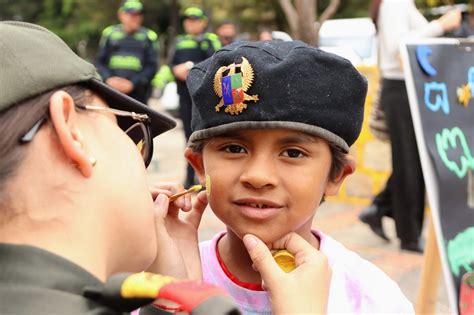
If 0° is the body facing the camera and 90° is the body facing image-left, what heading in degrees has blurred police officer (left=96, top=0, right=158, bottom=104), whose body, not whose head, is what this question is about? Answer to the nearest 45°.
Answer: approximately 0°

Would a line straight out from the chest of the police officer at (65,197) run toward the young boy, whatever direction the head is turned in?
yes

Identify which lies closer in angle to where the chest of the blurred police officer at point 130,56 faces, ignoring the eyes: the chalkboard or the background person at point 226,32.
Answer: the chalkboard

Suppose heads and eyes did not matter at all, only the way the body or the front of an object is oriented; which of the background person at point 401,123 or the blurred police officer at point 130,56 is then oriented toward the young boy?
the blurred police officer

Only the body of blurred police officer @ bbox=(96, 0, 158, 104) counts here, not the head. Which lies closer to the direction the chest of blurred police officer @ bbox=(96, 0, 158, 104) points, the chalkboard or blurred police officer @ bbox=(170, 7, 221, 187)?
the chalkboard

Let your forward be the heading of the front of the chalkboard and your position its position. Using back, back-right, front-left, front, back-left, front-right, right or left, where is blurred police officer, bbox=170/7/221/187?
back-right

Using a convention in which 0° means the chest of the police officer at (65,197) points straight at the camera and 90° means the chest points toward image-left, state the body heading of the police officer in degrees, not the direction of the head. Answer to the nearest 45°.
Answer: approximately 225°

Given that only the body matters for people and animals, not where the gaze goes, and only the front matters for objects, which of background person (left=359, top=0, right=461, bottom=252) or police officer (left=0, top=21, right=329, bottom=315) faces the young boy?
the police officer

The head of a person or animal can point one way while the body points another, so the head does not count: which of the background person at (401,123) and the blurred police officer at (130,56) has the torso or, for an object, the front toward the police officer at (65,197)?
the blurred police officer

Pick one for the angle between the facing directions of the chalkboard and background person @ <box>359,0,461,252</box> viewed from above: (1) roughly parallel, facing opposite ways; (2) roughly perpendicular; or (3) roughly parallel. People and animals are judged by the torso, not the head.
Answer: roughly perpendicular
